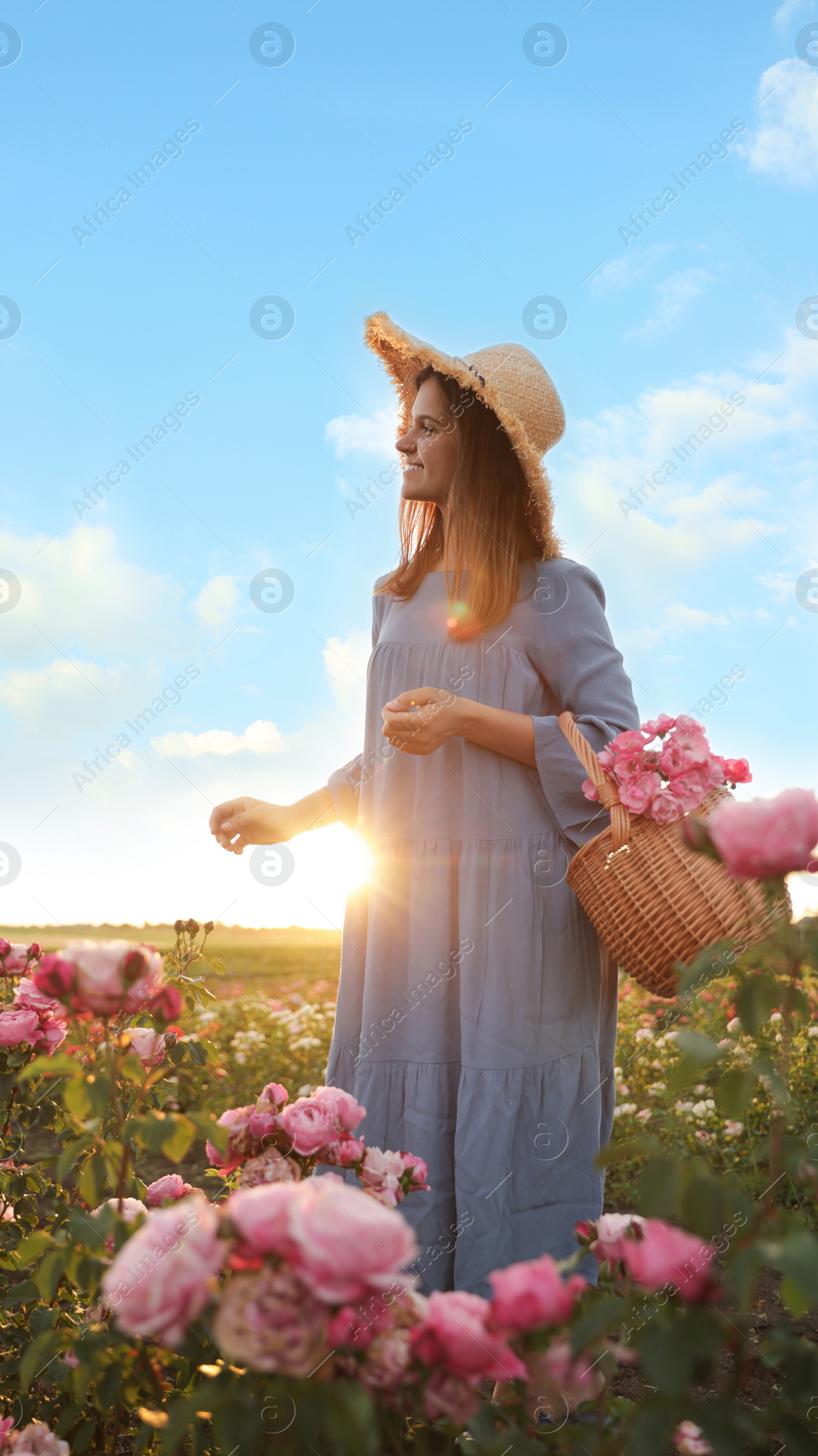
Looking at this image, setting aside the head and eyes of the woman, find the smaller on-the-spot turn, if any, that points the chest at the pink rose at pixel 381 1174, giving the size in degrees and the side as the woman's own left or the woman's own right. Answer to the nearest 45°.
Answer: approximately 45° to the woman's own left

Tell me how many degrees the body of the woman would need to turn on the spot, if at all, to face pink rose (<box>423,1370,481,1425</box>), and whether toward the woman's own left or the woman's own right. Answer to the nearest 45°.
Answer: approximately 45° to the woman's own left

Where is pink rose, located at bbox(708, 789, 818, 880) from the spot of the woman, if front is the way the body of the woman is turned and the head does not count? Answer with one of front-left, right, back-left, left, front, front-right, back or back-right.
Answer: front-left

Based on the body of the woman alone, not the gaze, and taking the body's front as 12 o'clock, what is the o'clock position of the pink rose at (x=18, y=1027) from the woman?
The pink rose is roughly at 1 o'clock from the woman.

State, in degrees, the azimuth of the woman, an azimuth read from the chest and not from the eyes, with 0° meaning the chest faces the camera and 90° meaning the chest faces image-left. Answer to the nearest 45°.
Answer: approximately 45°

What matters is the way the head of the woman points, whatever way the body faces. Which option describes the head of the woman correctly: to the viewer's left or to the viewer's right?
to the viewer's left

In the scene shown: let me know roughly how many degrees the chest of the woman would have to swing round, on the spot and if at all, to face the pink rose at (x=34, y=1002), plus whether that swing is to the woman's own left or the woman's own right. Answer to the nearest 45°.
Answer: approximately 45° to the woman's own right

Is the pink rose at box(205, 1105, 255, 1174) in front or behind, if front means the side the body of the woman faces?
in front

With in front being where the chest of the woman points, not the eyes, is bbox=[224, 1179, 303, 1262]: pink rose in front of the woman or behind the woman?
in front
